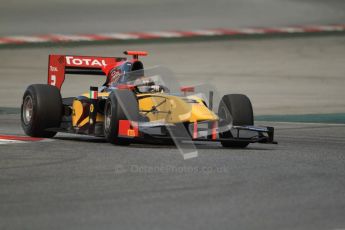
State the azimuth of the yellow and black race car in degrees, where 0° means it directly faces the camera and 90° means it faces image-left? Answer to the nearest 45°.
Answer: approximately 315°
